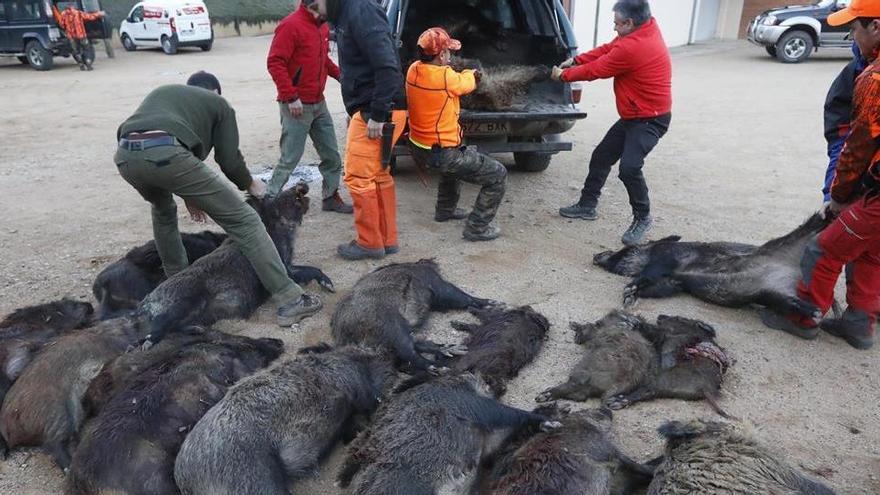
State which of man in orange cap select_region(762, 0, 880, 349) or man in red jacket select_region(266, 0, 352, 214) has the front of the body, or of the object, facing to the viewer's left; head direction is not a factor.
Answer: the man in orange cap

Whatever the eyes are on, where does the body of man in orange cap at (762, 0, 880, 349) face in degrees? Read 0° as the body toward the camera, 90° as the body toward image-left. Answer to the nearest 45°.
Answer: approximately 90°

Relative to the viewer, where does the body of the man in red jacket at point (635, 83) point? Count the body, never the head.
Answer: to the viewer's left

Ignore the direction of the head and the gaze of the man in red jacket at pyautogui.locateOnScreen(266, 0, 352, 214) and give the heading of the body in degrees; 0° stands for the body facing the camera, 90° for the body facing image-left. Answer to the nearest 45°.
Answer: approximately 315°

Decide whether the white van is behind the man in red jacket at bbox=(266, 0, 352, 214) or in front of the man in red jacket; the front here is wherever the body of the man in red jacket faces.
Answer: behind

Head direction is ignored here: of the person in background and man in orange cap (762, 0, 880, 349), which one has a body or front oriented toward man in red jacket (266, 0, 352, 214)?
the man in orange cap

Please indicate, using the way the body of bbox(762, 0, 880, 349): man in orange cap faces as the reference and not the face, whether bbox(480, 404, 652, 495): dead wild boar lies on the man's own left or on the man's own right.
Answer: on the man's own left

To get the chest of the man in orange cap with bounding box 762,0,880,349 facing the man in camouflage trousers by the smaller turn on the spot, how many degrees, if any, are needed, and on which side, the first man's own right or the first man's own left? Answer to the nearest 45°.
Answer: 0° — they already face them

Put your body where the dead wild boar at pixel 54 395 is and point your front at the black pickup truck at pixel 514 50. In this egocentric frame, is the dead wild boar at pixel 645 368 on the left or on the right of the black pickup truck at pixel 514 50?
right
